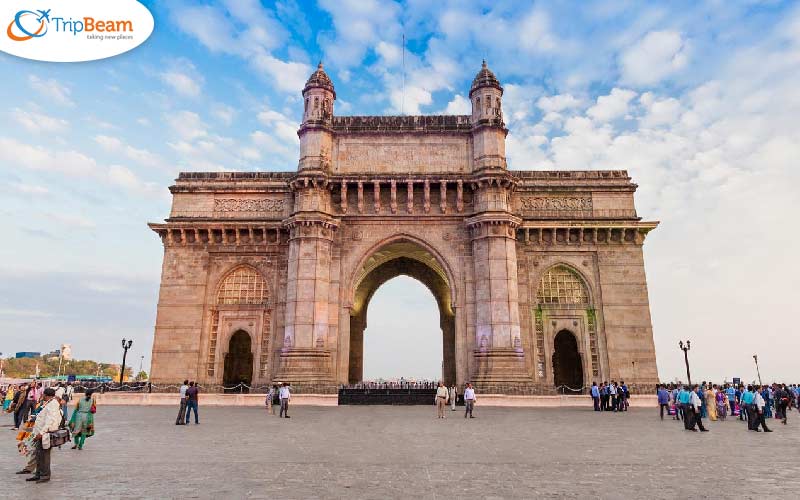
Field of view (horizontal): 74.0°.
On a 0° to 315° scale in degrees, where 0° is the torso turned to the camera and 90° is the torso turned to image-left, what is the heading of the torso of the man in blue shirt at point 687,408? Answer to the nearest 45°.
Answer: approximately 180°

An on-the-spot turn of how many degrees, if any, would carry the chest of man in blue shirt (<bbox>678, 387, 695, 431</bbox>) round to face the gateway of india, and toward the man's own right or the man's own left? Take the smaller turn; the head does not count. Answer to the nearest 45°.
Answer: approximately 45° to the man's own left

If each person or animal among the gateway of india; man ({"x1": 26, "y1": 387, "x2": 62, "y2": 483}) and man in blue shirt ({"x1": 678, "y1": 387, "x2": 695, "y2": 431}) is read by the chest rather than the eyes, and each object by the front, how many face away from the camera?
1

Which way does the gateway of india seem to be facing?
toward the camera

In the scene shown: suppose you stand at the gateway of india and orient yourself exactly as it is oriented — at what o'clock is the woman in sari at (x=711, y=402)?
The woman in sari is roughly at 10 o'clock from the gateway of india.

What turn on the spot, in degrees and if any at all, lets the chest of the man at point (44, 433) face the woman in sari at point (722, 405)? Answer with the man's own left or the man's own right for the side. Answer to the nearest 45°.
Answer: approximately 180°

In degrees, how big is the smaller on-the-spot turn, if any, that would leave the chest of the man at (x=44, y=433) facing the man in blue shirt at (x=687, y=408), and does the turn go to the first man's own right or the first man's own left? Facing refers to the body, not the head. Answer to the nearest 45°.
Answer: approximately 180°
